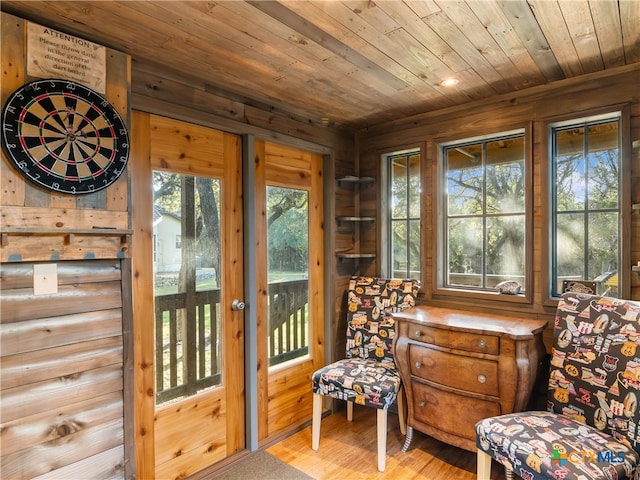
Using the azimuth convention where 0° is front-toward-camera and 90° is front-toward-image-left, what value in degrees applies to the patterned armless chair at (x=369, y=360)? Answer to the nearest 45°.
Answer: approximately 45°

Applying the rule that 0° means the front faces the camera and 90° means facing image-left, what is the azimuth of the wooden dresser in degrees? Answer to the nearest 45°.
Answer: approximately 45°

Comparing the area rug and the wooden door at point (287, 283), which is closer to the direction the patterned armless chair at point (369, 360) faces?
the area rug

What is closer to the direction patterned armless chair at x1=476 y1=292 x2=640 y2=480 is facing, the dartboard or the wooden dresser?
the dartboard

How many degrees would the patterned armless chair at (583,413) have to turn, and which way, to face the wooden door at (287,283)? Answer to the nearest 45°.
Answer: approximately 45° to its right

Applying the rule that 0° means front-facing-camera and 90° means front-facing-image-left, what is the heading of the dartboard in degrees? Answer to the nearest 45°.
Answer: approximately 315°

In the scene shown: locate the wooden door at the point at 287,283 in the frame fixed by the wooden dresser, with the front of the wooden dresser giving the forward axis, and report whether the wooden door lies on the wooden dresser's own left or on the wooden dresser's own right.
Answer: on the wooden dresser's own right
